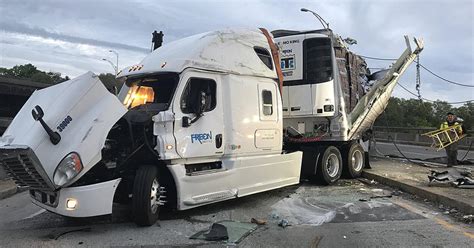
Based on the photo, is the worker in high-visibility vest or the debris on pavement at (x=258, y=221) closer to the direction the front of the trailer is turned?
the debris on pavement

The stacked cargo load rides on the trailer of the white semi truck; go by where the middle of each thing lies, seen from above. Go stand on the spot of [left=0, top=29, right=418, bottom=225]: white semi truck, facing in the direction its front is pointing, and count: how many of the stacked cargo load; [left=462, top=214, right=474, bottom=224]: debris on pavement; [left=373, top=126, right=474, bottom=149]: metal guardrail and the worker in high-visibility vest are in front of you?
0

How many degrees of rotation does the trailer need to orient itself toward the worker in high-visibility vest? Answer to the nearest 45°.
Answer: approximately 90° to its left

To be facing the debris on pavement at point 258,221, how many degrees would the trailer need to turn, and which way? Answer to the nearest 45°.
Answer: approximately 45° to its left

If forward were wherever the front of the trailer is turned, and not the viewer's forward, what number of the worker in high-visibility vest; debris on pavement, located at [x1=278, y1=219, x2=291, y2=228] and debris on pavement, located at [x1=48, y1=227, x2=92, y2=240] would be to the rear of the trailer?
1

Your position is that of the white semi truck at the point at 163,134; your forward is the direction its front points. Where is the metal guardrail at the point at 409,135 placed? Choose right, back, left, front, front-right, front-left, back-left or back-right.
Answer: back

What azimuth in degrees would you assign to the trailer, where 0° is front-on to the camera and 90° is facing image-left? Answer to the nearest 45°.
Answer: approximately 45°

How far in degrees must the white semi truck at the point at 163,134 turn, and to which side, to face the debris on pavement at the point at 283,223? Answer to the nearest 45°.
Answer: approximately 135° to its left

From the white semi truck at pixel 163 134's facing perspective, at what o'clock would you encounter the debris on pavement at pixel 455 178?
The debris on pavement is roughly at 7 o'clock from the white semi truck.

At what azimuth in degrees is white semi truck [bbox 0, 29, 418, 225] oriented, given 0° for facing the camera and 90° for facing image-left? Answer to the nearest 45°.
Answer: approximately 45°

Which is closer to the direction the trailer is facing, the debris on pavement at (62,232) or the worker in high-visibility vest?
the debris on pavement

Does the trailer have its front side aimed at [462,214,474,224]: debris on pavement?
no

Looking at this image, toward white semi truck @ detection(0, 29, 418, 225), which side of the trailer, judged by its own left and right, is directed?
front

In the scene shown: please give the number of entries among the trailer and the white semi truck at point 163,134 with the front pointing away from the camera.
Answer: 0
